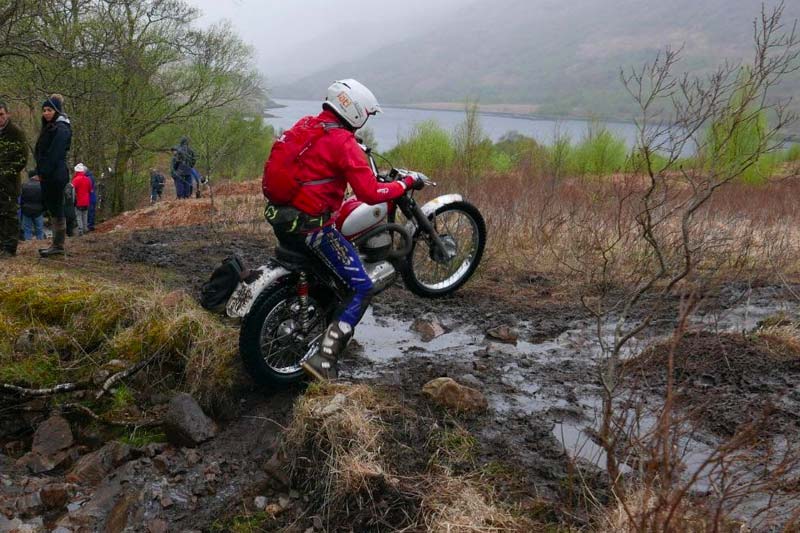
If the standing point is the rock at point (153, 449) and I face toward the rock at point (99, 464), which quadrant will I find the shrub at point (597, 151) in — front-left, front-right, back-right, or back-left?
back-right

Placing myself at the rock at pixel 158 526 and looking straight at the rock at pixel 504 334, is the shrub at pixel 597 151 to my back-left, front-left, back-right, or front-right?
front-left

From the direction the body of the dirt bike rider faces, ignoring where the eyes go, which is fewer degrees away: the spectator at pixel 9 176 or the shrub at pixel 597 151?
the shrub

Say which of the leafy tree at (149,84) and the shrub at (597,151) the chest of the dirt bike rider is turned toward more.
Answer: the shrub

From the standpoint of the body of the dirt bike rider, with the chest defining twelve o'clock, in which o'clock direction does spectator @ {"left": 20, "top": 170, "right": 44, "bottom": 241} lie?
The spectator is roughly at 8 o'clock from the dirt bike rider.

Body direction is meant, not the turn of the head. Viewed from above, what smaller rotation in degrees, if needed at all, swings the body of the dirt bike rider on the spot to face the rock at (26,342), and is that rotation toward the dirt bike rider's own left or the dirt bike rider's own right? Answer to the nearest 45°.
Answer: approximately 180°

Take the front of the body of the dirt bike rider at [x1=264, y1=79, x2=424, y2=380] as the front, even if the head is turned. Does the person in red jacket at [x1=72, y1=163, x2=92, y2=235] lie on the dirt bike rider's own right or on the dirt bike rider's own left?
on the dirt bike rider's own left

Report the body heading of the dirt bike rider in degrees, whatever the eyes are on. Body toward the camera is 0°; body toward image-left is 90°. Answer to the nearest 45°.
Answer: approximately 270°

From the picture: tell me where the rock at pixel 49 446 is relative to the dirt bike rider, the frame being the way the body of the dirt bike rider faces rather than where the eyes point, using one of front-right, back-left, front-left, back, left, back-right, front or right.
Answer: back

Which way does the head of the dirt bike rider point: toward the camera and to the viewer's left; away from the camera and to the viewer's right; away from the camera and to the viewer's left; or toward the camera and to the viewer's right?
away from the camera and to the viewer's right
